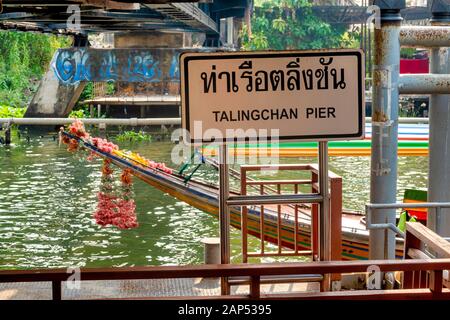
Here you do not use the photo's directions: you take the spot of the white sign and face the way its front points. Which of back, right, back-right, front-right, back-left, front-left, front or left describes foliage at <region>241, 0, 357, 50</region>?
back

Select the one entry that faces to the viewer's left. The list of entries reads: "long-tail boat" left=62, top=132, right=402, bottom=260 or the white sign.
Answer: the long-tail boat

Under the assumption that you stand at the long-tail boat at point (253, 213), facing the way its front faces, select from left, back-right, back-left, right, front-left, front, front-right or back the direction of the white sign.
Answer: left

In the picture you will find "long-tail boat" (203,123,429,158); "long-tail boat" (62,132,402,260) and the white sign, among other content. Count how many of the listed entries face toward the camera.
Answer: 1

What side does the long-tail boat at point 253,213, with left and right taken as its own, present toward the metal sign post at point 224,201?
left

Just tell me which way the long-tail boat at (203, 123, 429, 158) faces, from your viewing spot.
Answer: facing to the left of the viewer

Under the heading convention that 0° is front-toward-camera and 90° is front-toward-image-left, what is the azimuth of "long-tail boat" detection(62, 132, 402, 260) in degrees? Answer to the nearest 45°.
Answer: approximately 90°

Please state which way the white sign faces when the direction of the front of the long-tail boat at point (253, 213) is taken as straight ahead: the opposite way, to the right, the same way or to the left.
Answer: to the left
